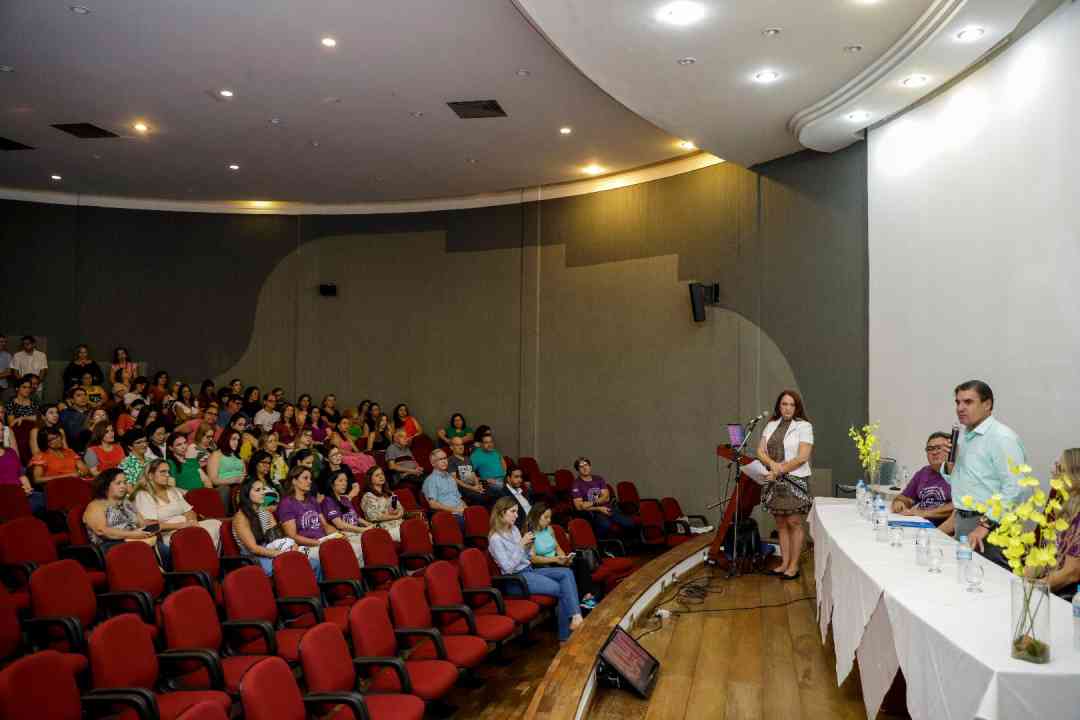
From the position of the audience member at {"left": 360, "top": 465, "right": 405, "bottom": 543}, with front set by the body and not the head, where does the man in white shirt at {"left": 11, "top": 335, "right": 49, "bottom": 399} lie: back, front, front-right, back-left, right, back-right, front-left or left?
back

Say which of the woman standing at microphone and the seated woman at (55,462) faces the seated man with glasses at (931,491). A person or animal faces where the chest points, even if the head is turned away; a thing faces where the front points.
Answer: the seated woman

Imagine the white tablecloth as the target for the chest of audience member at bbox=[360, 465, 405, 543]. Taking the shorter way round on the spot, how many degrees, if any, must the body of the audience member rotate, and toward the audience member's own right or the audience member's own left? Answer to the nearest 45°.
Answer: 0° — they already face it

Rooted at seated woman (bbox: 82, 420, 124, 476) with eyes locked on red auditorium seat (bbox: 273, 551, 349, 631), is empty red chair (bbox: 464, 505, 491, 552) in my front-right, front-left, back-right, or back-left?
front-left

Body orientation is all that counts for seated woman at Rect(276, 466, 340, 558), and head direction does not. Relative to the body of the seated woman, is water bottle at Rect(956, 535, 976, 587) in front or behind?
in front

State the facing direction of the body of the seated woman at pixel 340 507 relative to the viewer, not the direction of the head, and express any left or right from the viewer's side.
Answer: facing the viewer and to the right of the viewer

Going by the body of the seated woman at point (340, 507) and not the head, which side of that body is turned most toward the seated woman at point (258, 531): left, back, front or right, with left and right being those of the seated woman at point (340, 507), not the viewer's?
right

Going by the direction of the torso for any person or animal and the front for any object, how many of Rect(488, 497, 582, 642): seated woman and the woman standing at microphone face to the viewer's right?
1

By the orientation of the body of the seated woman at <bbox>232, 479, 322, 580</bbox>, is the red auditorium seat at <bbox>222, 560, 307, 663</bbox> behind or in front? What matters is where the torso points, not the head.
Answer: in front

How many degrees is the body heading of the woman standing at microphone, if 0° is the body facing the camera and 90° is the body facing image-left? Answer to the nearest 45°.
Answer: approximately 45°

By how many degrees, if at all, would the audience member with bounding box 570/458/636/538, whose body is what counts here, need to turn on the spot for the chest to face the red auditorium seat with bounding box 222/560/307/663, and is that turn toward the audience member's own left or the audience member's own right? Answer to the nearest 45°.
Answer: approximately 90° to the audience member's own right

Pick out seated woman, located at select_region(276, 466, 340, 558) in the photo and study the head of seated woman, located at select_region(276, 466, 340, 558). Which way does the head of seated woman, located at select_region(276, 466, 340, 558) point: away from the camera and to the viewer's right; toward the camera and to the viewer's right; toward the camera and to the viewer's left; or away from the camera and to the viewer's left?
toward the camera and to the viewer's right

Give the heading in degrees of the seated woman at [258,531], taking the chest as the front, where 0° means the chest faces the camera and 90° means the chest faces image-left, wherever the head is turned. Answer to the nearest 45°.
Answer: approximately 315°

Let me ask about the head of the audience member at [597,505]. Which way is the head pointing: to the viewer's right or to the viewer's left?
to the viewer's right

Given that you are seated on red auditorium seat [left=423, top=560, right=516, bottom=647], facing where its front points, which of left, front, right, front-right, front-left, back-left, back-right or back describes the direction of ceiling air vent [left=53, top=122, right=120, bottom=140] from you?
back
